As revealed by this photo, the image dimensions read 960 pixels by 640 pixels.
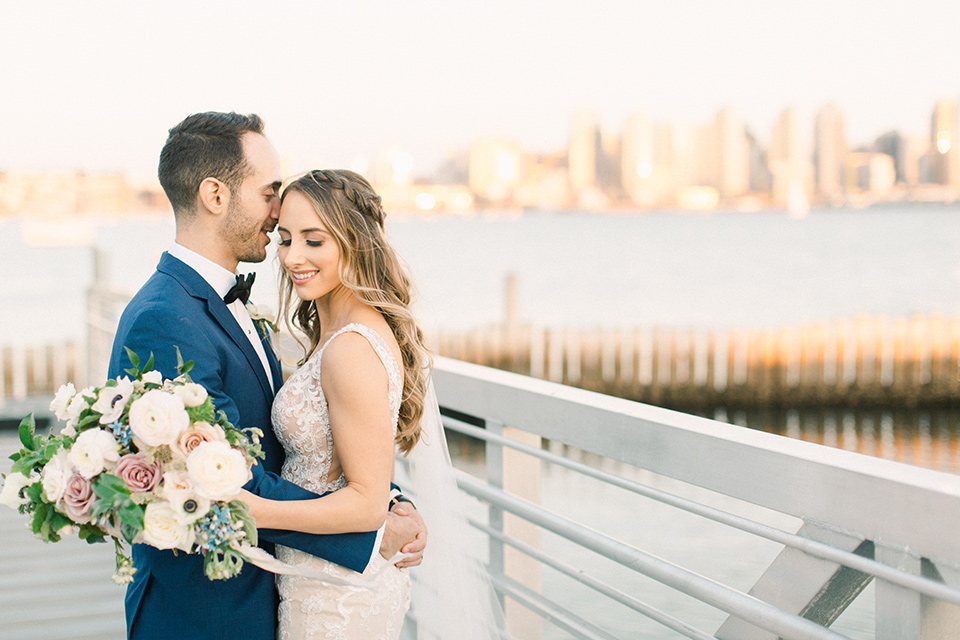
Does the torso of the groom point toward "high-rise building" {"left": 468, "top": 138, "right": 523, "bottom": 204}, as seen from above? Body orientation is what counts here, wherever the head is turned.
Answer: no

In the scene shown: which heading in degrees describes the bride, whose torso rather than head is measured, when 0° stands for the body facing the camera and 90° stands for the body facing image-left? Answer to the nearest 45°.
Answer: approximately 90°

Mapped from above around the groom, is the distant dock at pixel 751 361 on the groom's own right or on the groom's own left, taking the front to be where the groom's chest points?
on the groom's own left

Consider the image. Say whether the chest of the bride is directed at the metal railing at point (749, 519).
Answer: no

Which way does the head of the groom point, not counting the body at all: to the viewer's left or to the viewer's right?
to the viewer's right

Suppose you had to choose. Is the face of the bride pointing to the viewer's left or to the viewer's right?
to the viewer's left

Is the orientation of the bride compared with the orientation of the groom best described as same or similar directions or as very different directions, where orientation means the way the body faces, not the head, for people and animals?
very different directions

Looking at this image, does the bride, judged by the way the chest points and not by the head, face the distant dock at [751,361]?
no

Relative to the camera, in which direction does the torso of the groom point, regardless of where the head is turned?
to the viewer's right
